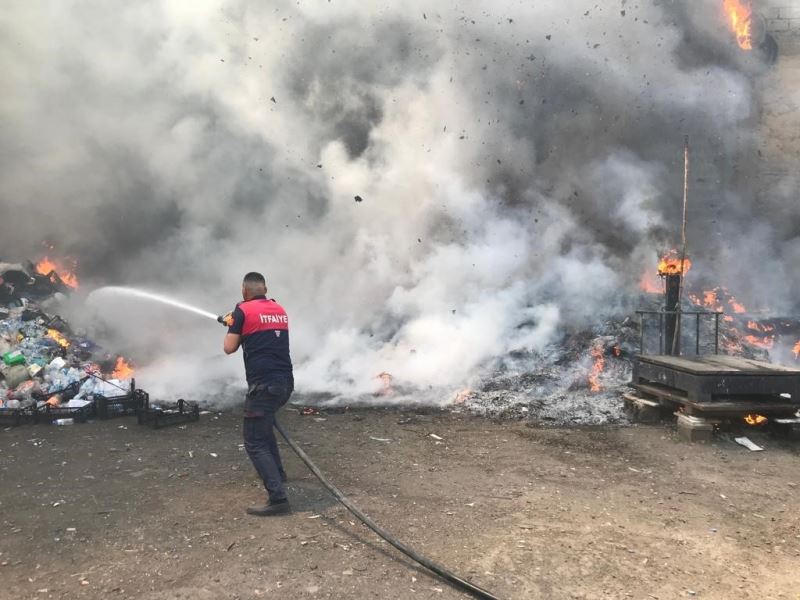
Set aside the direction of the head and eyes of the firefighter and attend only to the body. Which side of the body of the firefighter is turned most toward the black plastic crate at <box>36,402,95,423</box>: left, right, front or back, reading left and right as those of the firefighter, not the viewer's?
front

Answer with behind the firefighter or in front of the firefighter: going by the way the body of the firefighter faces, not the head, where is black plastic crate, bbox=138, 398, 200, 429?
in front

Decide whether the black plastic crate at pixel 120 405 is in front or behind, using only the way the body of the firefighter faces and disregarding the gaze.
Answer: in front

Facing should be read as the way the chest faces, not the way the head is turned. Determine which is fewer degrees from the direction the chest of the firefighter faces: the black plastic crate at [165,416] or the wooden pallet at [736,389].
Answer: the black plastic crate

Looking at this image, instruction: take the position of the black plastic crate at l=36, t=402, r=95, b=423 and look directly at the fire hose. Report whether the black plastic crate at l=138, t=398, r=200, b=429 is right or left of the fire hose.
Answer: left

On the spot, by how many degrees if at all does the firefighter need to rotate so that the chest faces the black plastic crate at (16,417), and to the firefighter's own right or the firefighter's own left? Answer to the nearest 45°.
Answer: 0° — they already face it

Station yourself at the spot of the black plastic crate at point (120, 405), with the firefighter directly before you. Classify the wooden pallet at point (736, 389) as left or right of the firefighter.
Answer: left

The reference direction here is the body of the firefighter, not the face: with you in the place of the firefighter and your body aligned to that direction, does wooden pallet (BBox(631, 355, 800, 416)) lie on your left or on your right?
on your right

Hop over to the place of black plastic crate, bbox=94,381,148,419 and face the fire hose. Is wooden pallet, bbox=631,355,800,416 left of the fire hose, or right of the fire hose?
left

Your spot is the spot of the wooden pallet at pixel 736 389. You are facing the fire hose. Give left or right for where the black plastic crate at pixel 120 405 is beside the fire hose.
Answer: right

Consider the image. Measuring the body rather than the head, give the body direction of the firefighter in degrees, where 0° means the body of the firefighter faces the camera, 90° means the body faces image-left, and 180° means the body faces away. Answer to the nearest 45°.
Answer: approximately 135°
